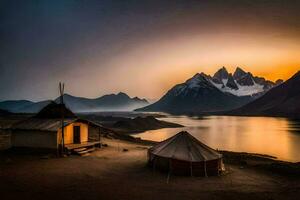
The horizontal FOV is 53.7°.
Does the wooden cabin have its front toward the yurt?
yes

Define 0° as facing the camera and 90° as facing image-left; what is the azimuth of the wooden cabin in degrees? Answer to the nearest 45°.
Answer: approximately 315°
